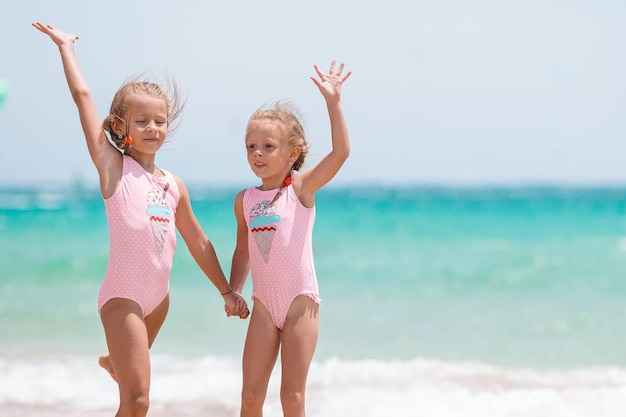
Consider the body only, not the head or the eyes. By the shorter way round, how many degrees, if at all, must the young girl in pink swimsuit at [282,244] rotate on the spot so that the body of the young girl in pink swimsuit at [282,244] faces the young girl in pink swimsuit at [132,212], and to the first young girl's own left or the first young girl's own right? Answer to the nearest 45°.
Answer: approximately 45° to the first young girl's own right

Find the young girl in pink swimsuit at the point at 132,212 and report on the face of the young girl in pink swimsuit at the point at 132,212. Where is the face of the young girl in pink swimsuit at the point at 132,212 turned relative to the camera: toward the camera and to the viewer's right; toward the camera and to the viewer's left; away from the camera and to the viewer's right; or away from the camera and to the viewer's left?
toward the camera and to the viewer's right

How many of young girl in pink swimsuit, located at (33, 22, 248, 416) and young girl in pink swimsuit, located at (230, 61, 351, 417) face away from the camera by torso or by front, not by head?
0

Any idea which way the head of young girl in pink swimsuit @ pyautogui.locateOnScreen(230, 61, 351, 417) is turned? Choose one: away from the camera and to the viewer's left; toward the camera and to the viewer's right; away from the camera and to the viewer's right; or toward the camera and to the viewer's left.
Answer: toward the camera and to the viewer's left

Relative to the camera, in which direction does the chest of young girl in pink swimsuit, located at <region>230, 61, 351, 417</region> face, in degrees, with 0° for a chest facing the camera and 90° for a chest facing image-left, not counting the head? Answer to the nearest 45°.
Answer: approximately 45°

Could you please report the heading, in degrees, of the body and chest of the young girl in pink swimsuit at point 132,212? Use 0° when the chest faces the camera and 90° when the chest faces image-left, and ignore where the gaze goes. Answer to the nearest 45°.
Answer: approximately 315°

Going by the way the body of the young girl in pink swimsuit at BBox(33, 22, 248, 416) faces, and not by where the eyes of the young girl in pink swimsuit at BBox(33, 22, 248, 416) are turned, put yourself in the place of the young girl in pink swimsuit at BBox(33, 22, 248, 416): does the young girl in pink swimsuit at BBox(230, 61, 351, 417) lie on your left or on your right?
on your left
